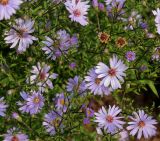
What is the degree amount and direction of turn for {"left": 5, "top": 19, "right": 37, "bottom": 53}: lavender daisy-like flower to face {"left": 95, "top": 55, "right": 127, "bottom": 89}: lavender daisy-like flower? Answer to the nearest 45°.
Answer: approximately 90° to its left

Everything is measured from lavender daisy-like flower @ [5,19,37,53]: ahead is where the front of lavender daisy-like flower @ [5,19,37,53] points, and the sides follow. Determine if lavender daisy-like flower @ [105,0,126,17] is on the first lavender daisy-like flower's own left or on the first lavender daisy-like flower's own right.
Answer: on the first lavender daisy-like flower's own left

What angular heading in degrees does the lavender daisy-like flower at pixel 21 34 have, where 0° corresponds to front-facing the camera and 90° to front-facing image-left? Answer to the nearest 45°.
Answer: approximately 0°

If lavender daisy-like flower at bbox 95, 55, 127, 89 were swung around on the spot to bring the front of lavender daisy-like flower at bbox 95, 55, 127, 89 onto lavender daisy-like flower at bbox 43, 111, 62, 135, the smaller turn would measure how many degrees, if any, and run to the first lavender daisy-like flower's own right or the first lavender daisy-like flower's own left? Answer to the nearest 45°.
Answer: approximately 90° to the first lavender daisy-like flower's own right

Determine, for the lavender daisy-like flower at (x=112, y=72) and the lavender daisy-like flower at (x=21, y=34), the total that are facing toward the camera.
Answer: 2

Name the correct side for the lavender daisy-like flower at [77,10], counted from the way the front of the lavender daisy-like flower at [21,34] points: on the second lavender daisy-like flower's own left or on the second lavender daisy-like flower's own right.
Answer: on the second lavender daisy-like flower's own left
